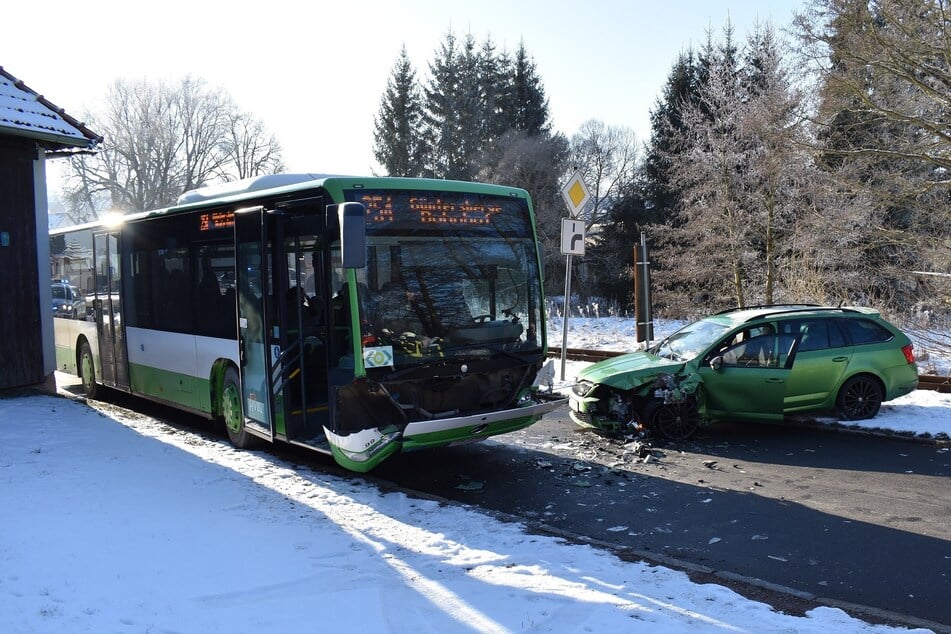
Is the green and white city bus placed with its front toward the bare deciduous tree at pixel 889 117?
no

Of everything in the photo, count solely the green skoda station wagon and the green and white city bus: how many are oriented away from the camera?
0

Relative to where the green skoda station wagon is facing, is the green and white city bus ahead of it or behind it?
ahead

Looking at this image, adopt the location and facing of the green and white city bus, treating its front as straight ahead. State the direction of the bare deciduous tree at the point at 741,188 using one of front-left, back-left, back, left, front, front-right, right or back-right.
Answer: left

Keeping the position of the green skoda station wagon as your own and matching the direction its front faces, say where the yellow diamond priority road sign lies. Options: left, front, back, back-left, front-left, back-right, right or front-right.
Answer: right

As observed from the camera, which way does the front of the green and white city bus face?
facing the viewer and to the right of the viewer

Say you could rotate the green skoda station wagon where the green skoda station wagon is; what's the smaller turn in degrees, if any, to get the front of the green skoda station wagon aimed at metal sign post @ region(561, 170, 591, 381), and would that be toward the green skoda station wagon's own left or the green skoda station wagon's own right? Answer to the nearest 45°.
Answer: approximately 90° to the green skoda station wagon's own right

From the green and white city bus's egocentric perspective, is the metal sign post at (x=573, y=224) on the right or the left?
on its left

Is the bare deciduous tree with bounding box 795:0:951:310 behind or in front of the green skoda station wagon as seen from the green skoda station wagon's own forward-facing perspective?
behind

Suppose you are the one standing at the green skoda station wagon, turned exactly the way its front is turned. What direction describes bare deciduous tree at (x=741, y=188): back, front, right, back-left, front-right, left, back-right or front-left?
back-right

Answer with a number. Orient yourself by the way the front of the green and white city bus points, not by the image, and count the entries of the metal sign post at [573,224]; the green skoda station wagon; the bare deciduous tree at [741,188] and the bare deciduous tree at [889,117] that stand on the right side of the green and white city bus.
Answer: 0

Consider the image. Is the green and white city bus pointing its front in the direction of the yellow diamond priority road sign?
no

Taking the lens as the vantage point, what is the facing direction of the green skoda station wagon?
facing the viewer and to the left of the viewer

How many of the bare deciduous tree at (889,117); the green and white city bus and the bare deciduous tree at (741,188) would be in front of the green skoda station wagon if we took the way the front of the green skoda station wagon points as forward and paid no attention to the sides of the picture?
1
